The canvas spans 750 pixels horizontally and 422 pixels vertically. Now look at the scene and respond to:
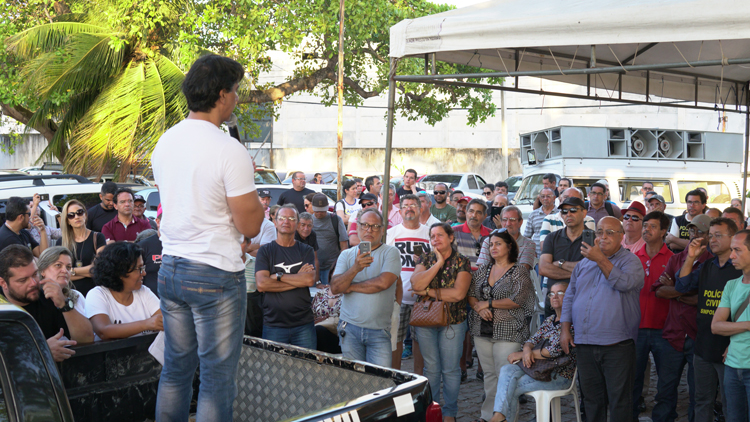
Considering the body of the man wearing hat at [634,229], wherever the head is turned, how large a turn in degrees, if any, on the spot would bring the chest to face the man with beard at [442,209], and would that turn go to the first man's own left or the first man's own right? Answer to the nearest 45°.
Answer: approximately 90° to the first man's own right

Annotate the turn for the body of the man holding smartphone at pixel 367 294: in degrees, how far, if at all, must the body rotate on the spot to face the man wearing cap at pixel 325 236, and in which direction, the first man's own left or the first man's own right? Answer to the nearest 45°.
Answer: approximately 180°

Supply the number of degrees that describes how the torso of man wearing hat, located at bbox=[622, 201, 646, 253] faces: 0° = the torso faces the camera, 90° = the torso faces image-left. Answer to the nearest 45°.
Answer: approximately 45°

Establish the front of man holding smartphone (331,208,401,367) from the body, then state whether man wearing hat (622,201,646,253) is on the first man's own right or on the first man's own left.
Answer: on the first man's own left

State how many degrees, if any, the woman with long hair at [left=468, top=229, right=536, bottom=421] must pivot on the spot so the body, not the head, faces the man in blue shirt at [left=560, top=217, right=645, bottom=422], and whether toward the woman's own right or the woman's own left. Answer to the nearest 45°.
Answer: approximately 90° to the woman's own left

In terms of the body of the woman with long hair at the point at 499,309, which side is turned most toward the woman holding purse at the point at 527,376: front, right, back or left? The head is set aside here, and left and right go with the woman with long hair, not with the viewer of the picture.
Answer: left

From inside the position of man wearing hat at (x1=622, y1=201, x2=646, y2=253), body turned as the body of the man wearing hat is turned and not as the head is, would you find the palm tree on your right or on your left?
on your right

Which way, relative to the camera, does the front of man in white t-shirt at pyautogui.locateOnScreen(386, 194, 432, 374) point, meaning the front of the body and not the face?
toward the camera

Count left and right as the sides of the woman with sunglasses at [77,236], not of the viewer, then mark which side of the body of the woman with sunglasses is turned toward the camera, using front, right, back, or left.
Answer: front

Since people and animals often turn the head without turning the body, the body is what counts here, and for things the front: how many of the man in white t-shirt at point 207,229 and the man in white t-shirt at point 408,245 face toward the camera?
1

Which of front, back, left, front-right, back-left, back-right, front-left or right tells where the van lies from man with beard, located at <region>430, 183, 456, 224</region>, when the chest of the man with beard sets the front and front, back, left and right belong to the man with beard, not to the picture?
back

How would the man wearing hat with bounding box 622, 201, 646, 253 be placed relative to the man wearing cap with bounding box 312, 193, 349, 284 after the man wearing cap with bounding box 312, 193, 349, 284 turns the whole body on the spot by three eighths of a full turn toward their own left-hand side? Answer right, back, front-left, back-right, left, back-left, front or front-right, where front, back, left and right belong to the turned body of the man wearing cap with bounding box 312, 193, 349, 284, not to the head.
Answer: front-right

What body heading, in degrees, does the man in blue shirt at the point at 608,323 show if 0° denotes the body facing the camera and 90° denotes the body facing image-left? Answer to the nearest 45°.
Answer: approximately 45°

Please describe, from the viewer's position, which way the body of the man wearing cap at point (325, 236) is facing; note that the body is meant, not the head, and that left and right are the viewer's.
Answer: facing the viewer and to the left of the viewer
